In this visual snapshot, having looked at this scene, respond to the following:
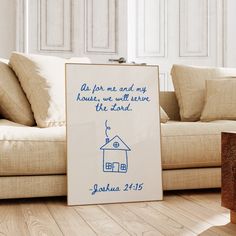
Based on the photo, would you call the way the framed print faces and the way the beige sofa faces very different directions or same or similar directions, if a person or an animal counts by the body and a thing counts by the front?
same or similar directions

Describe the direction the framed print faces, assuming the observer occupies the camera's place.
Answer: facing the viewer

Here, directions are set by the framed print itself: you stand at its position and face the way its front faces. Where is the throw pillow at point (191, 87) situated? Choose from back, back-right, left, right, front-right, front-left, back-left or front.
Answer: back-left

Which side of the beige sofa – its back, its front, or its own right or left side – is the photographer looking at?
front

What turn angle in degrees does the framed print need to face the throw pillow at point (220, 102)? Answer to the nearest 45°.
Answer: approximately 135° to its left

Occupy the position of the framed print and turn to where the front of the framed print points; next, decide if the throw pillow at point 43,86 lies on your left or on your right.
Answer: on your right
